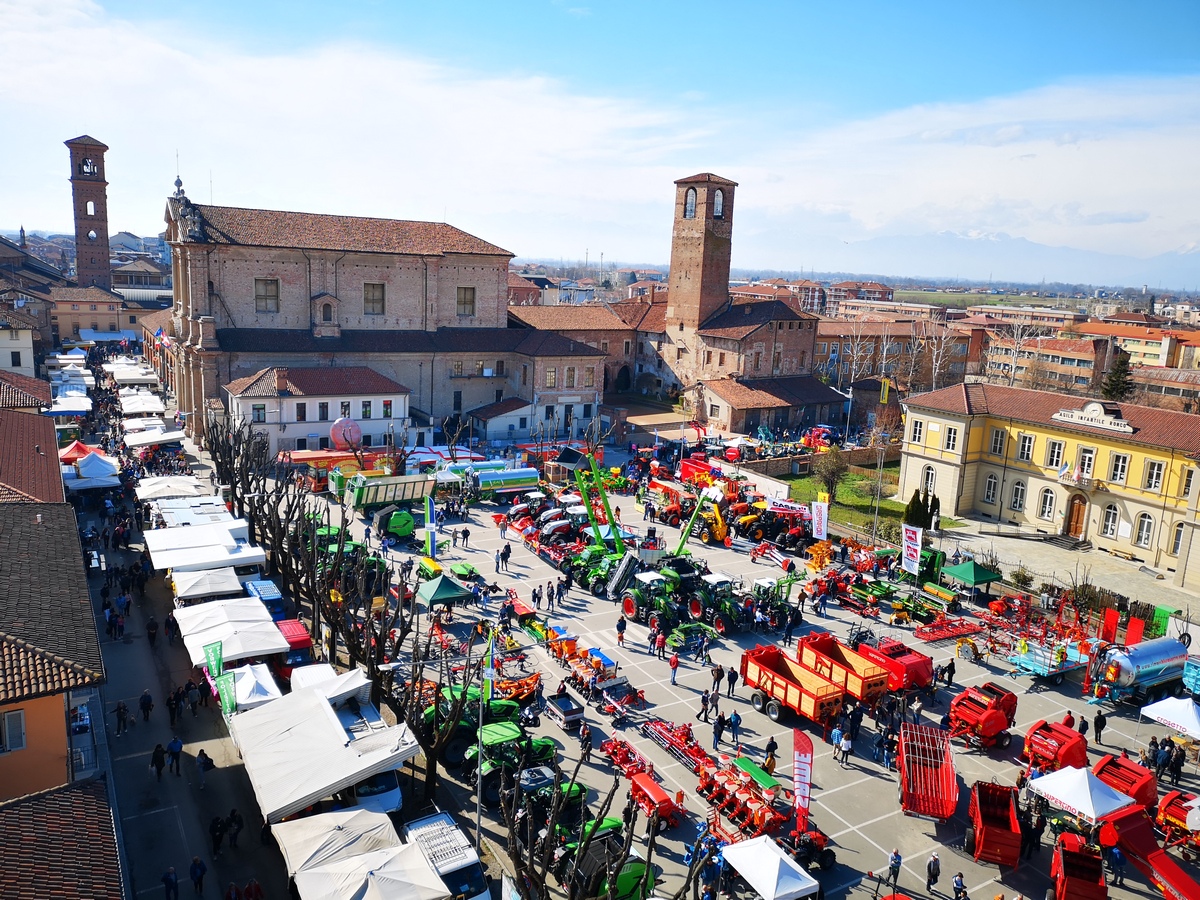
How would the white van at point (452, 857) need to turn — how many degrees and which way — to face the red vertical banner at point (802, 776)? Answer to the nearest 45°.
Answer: approximately 45° to its left

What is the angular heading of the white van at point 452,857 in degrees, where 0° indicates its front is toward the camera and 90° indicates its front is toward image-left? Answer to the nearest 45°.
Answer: approximately 315°

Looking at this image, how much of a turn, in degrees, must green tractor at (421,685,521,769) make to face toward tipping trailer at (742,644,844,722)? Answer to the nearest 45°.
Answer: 0° — it already faces it

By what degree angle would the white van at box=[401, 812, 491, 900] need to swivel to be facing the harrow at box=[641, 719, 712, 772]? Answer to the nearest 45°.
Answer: approximately 90° to its left
